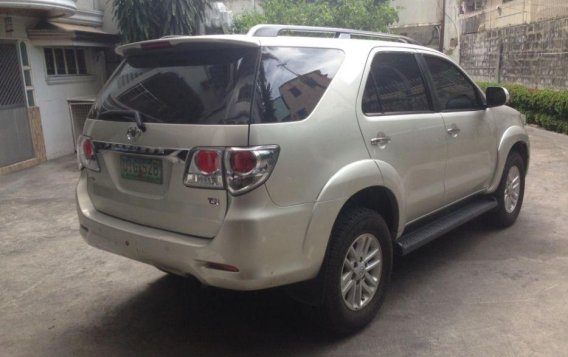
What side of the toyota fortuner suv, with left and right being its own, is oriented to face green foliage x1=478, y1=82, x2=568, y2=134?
front

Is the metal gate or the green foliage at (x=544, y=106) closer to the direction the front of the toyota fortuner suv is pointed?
the green foliage

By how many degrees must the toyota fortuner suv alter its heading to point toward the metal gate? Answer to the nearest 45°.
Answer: approximately 90° to its left

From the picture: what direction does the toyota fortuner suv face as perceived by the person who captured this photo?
facing away from the viewer and to the right of the viewer
